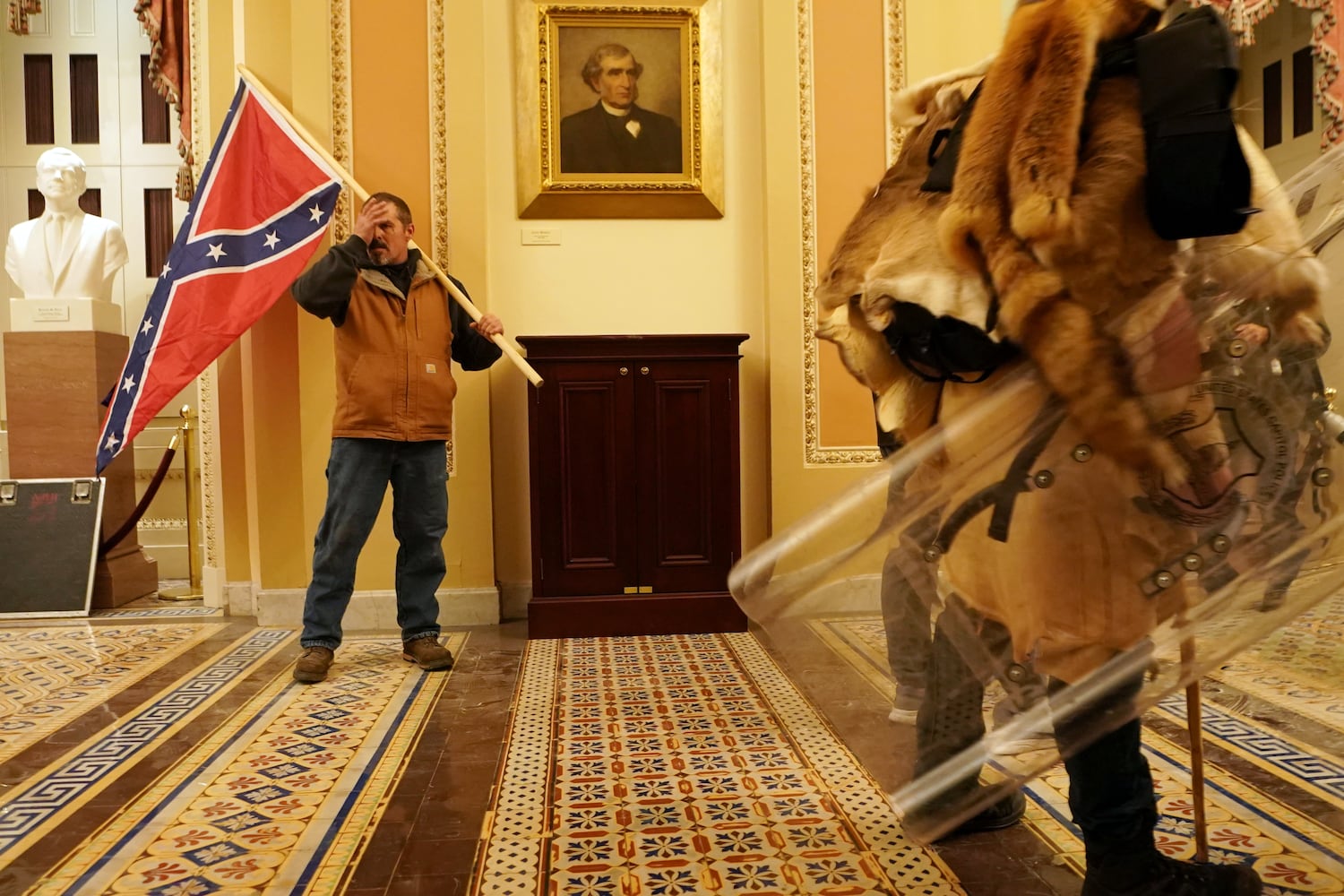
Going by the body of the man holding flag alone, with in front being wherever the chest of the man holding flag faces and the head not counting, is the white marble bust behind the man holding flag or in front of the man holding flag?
behind

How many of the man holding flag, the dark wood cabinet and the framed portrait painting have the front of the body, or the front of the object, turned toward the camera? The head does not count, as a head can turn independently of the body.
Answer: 3

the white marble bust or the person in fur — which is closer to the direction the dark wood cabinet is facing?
the person in fur

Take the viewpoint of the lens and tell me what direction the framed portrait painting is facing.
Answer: facing the viewer

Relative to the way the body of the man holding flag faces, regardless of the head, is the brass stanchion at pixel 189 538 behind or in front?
behind

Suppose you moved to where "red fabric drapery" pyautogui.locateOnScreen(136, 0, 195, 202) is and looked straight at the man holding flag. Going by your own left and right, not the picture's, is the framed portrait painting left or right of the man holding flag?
left

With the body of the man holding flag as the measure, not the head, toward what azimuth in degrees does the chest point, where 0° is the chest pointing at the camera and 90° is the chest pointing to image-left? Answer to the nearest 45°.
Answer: approximately 0°

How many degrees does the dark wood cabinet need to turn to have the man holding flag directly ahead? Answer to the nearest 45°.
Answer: approximately 45° to its right

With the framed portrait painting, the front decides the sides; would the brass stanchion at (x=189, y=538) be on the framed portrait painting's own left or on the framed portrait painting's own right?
on the framed portrait painting's own right

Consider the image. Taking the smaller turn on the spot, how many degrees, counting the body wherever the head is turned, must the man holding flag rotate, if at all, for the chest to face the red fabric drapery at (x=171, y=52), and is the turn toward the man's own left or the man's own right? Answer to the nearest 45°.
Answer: approximately 135° to the man's own right

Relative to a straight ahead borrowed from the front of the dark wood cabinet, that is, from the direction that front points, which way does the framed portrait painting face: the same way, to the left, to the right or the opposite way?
the same way

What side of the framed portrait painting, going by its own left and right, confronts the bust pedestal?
right

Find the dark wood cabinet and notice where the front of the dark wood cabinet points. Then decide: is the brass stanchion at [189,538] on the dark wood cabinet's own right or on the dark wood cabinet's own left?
on the dark wood cabinet's own right

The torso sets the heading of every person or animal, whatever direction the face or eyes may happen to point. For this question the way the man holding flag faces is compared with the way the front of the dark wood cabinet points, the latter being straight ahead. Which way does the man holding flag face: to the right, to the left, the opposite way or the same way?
the same way
